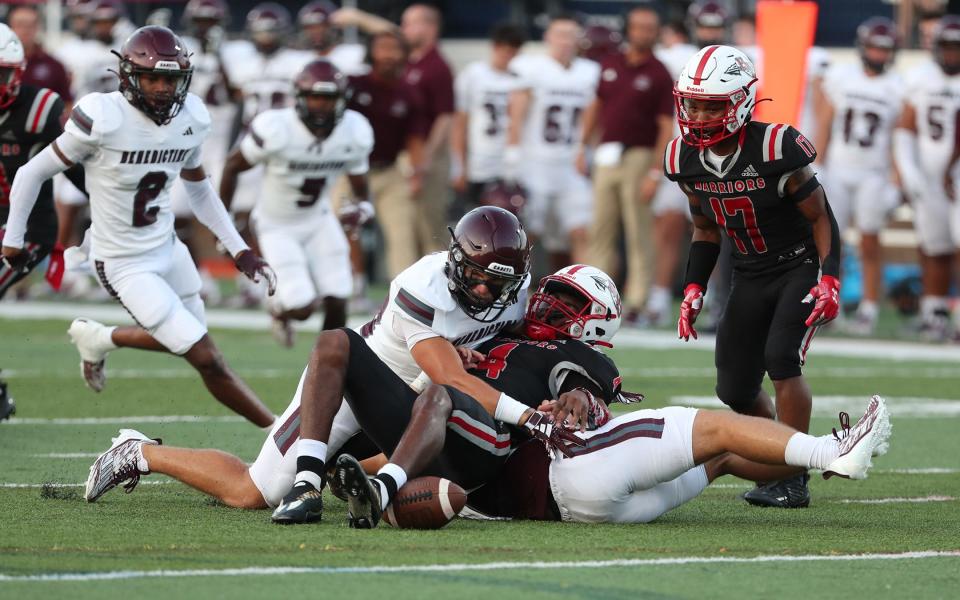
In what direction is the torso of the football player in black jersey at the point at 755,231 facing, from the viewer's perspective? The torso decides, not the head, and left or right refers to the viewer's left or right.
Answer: facing the viewer and to the left of the viewer

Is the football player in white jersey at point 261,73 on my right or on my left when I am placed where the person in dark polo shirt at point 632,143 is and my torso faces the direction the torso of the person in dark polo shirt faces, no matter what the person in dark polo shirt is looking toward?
on my right

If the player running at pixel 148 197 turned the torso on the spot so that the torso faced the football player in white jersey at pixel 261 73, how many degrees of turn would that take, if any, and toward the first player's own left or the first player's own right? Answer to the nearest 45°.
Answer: approximately 135° to the first player's own left

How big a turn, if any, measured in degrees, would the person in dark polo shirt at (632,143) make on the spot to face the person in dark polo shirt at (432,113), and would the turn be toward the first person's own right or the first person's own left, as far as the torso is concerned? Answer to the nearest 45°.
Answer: approximately 90° to the first person's own right

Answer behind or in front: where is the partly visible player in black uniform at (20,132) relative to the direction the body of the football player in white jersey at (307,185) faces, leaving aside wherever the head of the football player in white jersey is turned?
in front

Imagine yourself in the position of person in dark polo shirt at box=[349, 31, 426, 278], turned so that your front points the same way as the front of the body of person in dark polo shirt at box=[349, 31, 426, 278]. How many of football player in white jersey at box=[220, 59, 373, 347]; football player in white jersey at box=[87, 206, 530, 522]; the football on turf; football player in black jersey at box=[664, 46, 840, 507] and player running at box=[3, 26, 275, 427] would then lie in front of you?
5

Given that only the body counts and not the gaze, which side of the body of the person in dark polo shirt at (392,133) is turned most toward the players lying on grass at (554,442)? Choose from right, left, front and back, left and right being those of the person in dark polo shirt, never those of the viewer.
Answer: front

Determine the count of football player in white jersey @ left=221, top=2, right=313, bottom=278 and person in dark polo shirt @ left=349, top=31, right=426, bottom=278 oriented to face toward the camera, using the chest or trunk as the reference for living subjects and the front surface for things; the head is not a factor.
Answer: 2

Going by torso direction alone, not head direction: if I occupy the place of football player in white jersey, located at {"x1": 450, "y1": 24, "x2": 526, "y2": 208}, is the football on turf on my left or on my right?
on my right

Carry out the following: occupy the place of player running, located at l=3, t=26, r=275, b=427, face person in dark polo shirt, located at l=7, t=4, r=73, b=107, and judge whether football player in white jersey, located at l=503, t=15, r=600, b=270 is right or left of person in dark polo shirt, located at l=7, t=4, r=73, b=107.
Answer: right
